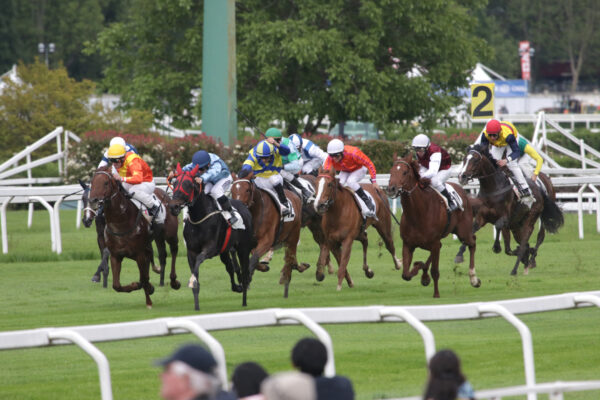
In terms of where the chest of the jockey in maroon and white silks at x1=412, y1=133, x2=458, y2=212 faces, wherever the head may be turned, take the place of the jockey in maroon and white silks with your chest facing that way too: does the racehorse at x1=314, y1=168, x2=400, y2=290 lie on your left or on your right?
on your right

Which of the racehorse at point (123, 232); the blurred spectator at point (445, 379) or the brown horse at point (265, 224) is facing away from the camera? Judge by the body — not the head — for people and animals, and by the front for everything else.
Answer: the blurred spectator

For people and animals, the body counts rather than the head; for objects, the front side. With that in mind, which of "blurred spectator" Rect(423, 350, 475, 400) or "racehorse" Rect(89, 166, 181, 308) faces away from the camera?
the blurred spectator

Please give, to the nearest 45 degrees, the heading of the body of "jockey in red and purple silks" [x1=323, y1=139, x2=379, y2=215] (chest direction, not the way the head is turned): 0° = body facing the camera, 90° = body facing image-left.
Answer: approximately 45°

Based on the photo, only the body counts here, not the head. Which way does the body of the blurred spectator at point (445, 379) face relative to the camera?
away from the camera

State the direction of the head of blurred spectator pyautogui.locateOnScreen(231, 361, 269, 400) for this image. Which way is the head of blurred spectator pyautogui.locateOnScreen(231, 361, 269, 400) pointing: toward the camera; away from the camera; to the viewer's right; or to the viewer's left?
away from the camera

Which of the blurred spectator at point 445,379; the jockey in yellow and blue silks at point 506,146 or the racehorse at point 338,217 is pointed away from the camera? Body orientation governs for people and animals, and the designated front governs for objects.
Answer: the blurred spectator

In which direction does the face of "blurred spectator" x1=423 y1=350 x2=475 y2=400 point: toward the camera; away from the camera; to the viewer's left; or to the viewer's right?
away from the camera

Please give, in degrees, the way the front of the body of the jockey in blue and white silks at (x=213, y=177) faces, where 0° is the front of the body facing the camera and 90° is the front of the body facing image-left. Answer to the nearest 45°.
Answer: approximately 45°

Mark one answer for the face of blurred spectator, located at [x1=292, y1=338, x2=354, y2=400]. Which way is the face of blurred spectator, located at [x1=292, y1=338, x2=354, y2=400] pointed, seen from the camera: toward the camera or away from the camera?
away from the camera
